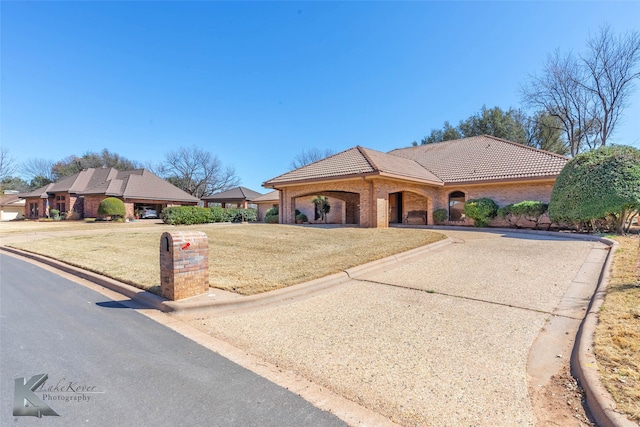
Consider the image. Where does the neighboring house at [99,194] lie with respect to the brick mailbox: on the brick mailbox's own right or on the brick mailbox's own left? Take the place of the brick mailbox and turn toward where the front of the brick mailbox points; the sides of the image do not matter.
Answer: on the brick mailbox's own right

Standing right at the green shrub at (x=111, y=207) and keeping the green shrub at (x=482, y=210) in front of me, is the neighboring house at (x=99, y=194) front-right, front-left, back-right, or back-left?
back-left

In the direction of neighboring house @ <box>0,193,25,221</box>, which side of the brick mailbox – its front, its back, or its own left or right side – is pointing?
right

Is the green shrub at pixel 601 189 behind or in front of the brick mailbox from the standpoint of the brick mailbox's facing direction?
behind

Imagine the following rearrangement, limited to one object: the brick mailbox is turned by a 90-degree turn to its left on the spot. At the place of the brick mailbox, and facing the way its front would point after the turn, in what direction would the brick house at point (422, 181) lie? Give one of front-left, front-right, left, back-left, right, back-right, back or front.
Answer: left

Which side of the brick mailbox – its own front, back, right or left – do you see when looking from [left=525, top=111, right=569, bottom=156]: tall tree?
back

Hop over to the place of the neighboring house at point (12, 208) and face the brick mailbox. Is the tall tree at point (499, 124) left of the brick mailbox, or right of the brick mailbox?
left

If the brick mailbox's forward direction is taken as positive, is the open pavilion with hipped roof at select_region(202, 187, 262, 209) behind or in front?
behind

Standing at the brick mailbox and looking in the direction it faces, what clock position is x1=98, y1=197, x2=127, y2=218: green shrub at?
The green shrub is roughly at 4 o'clock from the brick mailbox.

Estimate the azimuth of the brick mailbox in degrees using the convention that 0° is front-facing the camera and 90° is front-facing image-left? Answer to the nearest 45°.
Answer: approximately 45°
